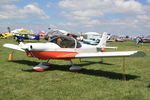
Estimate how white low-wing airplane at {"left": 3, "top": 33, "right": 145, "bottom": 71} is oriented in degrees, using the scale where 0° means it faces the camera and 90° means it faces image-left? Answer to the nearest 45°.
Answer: approximately 45°
